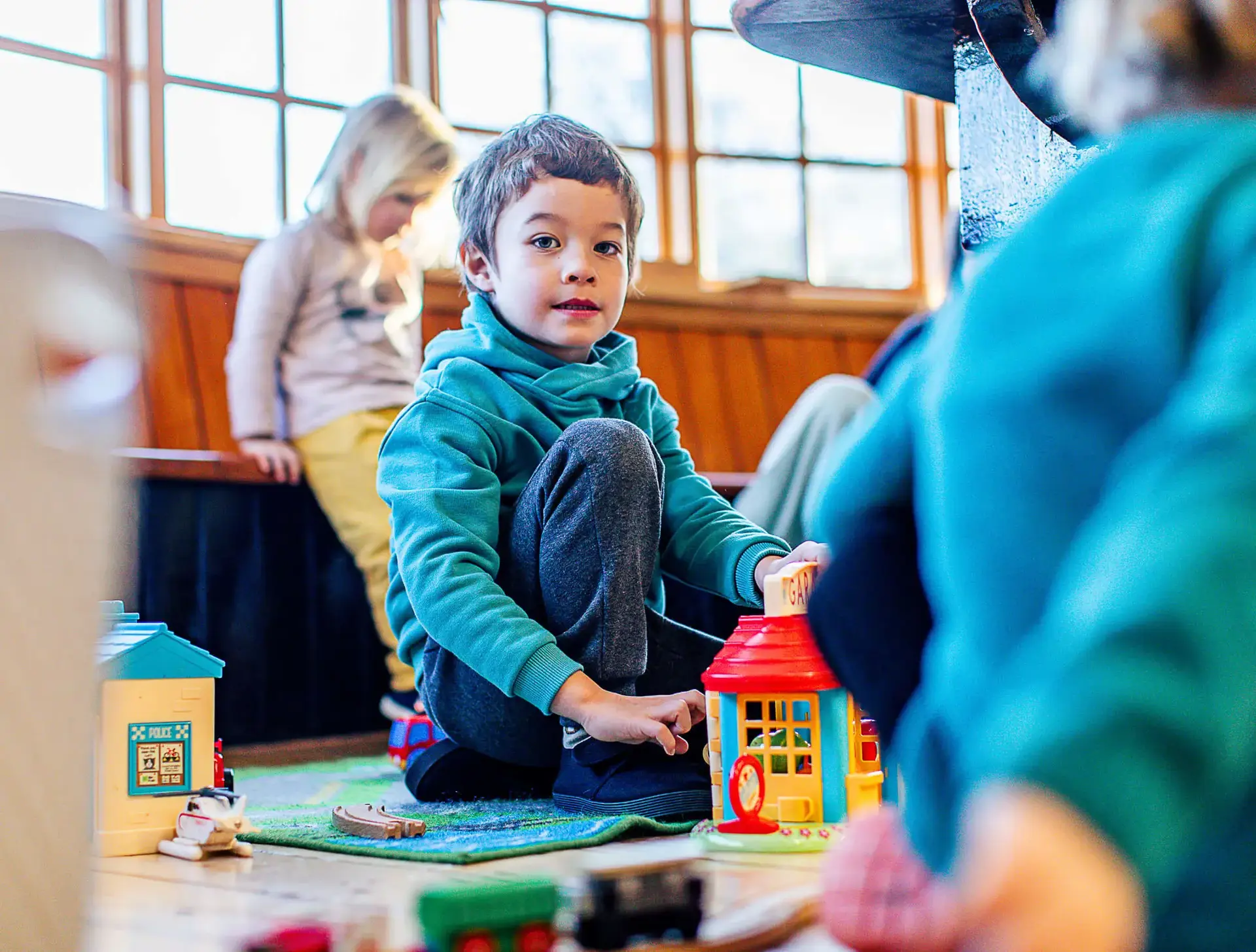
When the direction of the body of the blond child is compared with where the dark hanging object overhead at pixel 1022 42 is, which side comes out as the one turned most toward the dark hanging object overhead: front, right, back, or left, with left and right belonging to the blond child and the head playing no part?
front

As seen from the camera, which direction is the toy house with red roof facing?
toward the camera

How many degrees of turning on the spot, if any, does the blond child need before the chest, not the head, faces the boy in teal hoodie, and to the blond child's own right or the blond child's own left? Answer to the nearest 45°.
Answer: approximately 45° to the blond child's own right

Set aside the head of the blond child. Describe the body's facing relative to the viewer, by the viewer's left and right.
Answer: facing the viewer and to the right of the viewer

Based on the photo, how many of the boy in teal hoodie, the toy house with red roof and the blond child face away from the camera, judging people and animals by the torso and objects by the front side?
0

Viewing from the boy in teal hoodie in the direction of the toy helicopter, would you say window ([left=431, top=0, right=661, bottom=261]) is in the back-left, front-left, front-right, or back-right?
back-right

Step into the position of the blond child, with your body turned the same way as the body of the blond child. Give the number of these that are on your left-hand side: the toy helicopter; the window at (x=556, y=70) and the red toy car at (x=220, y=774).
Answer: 1

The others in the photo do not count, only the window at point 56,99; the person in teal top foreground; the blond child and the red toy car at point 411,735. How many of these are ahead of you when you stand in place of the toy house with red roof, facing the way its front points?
1

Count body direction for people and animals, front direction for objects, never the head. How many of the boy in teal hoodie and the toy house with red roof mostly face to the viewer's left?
0

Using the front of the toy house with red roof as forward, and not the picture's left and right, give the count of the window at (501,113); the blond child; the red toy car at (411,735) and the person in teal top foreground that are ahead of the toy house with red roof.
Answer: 1

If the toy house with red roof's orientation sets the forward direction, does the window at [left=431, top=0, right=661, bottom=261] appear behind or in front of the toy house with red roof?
behind

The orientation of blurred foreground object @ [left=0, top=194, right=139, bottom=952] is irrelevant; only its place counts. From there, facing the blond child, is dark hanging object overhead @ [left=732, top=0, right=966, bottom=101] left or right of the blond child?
right
